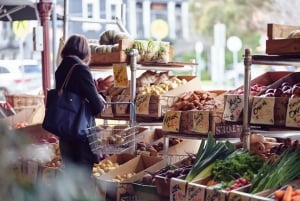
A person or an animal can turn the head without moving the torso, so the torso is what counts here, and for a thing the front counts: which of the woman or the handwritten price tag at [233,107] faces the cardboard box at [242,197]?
the handwritten price tag

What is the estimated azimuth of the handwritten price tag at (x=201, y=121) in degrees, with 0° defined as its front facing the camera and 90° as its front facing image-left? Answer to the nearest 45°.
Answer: approximately 0°

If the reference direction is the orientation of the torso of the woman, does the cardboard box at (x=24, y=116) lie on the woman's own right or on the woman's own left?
on the woman's own left

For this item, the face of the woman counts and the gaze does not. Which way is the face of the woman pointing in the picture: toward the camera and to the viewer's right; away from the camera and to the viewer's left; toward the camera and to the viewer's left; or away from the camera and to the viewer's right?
away from the camera and to the viewer's right

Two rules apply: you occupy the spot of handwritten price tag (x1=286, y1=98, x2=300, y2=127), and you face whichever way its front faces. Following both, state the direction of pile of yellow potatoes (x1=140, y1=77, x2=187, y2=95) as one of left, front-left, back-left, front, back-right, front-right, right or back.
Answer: back-right

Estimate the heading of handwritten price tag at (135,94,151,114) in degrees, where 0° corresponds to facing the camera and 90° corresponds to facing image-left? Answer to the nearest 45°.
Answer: approximately 0°
